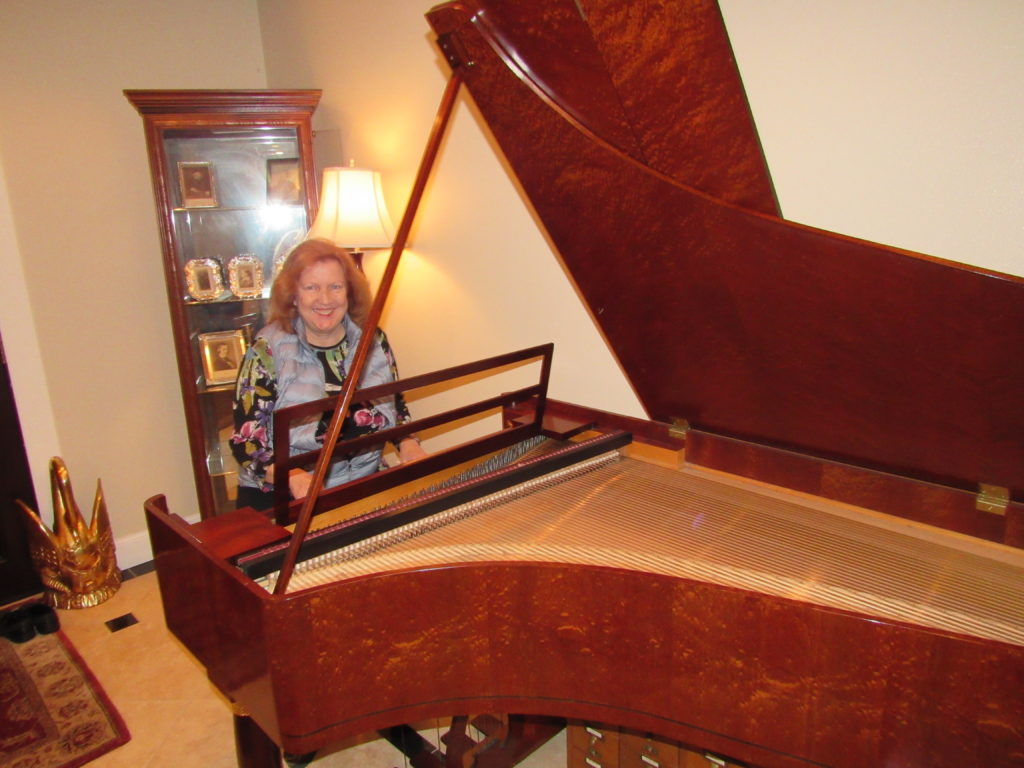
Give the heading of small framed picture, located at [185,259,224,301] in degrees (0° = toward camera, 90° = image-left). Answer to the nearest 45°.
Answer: approximately 0°

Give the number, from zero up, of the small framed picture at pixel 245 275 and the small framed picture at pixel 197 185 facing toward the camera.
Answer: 2

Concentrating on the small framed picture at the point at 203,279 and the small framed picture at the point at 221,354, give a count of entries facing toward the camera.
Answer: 2
